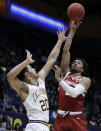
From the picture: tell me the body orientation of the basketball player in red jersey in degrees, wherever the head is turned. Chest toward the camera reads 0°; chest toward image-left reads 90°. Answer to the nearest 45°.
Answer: approximately 45°
